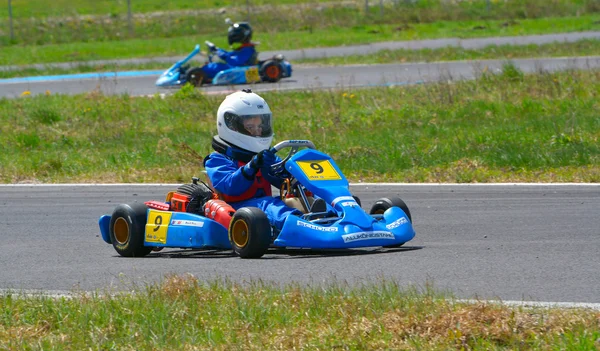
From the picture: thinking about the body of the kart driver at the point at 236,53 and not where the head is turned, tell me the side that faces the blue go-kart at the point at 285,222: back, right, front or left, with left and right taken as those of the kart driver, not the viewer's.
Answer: left

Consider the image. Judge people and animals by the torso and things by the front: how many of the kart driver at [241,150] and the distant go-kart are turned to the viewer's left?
1

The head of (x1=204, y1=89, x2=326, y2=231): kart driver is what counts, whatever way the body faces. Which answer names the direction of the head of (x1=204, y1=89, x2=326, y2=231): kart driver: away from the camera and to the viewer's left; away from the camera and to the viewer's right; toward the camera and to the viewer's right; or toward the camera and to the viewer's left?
toward the camera and to the viewer's right

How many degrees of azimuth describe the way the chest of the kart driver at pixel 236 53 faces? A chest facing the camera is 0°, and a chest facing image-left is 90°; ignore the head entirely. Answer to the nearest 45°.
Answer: approximately 90°

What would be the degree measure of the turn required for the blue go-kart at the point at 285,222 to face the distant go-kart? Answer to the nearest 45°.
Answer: approximately 135° to its left

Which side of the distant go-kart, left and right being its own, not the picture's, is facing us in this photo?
left

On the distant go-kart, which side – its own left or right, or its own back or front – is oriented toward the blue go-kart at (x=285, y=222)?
left

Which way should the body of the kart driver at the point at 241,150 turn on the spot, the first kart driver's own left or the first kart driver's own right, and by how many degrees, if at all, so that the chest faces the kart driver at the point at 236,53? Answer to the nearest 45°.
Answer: approximately 135° to the first kart driver's own left

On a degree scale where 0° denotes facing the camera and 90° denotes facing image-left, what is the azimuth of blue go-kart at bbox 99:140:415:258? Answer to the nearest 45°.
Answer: approximately 315°

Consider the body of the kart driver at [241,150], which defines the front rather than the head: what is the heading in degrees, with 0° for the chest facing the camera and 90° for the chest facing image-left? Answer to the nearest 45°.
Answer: approximately 315°

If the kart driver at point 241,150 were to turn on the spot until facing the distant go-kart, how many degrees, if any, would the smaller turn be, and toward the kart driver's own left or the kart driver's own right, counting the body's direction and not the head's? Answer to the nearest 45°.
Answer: approximately 135° to the kart driver's own left

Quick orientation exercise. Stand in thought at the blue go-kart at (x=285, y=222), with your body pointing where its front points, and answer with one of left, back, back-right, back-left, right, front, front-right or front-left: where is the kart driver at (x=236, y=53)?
back-left
